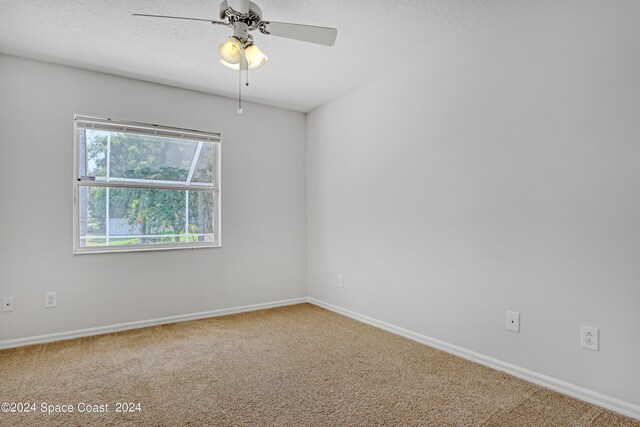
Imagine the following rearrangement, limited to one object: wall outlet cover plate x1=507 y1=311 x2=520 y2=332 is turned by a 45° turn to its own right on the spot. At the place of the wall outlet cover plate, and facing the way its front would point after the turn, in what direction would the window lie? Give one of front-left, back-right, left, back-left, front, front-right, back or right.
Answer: front

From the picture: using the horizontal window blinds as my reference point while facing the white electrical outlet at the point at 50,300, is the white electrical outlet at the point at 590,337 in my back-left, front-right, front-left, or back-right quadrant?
back-left

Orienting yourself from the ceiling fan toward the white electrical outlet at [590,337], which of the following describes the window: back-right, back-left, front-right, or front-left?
back-left

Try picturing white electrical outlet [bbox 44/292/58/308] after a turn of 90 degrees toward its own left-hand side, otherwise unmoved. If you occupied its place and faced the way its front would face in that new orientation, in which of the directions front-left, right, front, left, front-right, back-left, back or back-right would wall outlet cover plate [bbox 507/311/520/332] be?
front-right

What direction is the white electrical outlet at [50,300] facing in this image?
toward the camera

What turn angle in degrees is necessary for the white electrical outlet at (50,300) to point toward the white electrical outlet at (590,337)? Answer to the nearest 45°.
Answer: approximately 45° to its left
